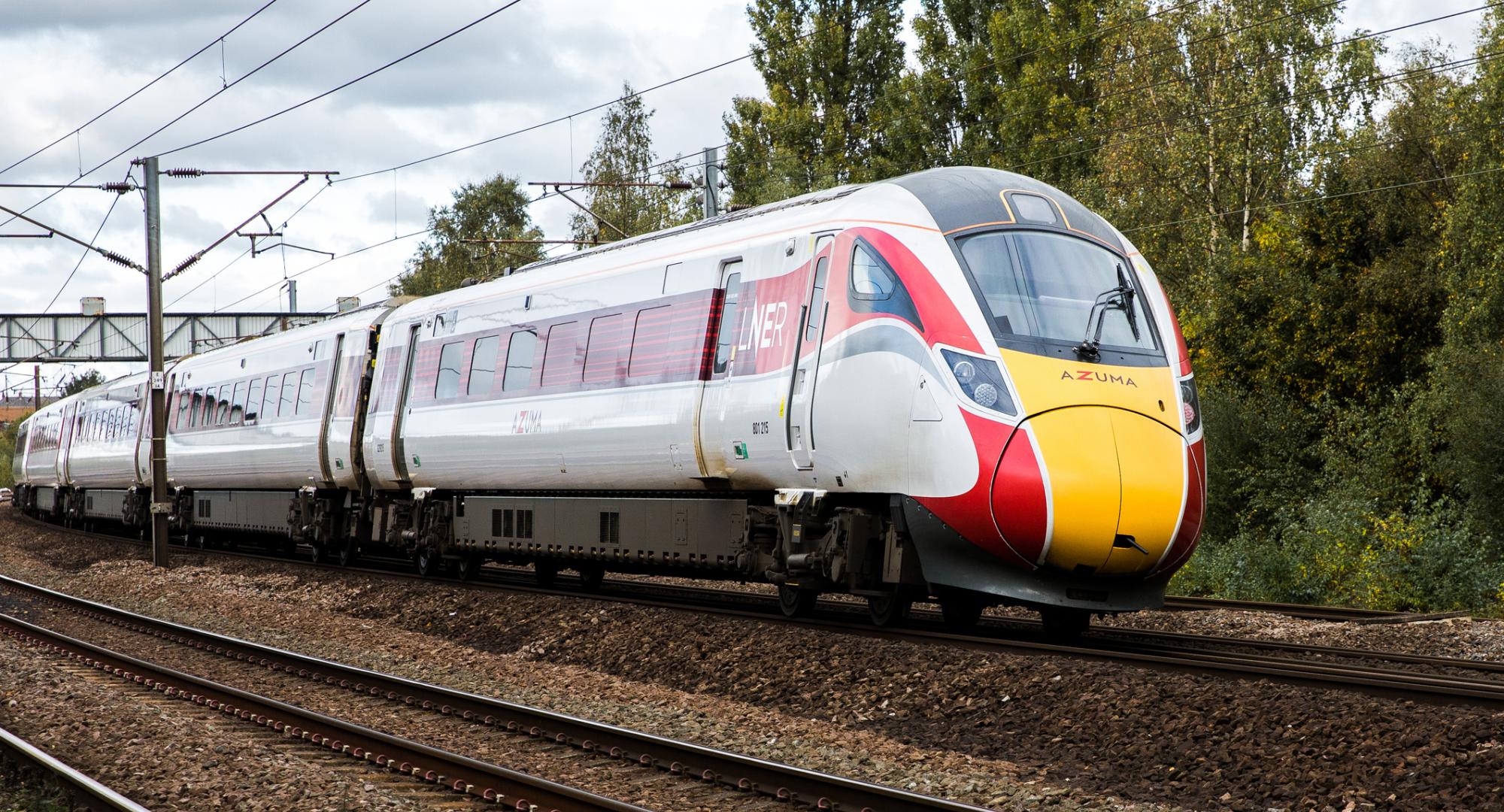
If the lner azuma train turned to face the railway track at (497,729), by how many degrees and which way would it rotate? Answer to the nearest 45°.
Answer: approximately 90° to its right

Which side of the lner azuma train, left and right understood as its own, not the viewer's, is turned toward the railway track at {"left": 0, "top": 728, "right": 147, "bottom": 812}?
right

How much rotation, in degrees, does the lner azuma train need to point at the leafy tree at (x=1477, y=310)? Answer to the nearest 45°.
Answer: approximately 90° to its left

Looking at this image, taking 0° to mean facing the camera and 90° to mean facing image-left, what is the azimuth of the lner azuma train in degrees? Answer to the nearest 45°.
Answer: approximately 315°

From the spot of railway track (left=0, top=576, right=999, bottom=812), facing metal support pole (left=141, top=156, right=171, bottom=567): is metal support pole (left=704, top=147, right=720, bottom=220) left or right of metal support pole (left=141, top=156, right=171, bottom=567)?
right

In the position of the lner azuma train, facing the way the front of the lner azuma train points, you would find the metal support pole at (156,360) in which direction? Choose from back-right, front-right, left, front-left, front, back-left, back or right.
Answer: back

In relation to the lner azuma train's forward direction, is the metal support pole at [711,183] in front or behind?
behind
